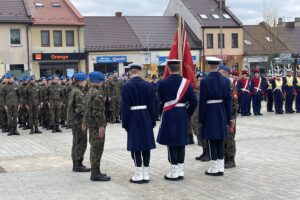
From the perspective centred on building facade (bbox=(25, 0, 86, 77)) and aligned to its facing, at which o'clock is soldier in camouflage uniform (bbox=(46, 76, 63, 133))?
The soldier in camouflage uniform is roughly at 12 o'clock from the building facade.

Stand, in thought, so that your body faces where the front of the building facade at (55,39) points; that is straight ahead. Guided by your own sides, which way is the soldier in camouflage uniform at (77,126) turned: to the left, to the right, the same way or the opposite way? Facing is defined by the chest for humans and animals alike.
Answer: to the left

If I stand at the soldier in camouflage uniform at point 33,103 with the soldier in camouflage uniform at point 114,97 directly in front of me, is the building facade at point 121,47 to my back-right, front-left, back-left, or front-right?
front-left

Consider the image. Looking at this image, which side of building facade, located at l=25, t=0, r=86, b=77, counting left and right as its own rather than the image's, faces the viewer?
front

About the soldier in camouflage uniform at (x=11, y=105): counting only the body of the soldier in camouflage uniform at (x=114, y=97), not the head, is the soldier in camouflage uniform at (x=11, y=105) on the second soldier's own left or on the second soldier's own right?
on the second soldier's own right

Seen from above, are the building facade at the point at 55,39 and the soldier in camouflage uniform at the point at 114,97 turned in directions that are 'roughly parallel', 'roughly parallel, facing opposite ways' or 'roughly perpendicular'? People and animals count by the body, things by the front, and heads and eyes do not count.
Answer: roughly parallel

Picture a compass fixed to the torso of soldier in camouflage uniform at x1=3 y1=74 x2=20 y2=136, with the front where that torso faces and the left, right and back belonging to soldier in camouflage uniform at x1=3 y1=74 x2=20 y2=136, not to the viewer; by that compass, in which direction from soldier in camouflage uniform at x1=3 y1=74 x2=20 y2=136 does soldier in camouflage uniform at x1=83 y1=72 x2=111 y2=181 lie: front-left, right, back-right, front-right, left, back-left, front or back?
front

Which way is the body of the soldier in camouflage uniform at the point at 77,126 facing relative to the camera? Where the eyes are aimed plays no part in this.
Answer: to the viewer's right

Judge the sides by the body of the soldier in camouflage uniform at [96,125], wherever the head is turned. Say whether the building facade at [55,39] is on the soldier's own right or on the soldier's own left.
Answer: on the soldier's own left

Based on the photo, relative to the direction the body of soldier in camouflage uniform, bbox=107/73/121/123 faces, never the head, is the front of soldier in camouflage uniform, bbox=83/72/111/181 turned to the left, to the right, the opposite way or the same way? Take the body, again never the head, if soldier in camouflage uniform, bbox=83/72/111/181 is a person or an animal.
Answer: to the left

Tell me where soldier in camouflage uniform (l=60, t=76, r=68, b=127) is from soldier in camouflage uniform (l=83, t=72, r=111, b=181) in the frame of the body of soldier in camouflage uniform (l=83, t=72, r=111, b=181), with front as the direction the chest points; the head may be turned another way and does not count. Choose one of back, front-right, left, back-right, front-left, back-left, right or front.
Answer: left

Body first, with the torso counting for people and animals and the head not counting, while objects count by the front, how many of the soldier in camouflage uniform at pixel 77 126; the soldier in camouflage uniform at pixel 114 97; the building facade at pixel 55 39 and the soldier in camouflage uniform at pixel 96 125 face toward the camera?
2

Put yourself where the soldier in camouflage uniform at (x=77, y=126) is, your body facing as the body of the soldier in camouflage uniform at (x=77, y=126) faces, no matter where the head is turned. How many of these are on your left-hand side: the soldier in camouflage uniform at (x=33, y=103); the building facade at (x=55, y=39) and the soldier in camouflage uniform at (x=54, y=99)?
3
